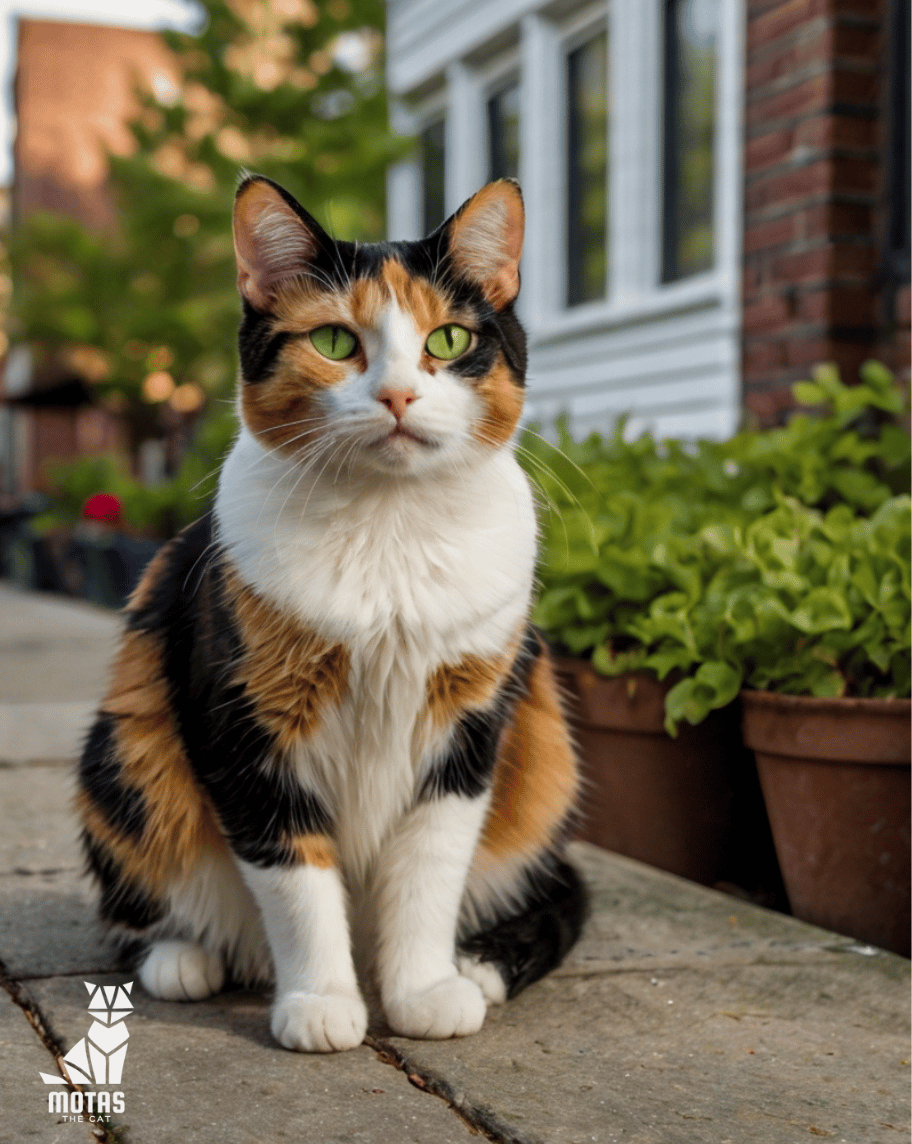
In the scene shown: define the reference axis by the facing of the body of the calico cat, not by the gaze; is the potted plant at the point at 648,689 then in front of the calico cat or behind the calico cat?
behind

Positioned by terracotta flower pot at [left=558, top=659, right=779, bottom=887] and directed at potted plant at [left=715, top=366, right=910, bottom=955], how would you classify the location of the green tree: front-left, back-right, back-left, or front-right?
back-left

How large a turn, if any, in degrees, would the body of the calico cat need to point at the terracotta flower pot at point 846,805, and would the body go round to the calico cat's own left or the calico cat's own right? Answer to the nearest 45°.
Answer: approximately 135° to the calico cat's own left

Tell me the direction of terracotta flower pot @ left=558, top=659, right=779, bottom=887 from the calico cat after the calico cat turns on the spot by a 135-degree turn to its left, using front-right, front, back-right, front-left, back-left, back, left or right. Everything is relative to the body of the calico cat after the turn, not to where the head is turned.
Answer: front

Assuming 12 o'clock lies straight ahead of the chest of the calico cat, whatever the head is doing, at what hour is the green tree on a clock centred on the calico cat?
The green tree is roughly at 6 o'clock from the calico cat.

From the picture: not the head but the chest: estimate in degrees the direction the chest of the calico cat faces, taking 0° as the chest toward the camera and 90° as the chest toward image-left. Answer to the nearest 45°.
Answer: approximately 0°

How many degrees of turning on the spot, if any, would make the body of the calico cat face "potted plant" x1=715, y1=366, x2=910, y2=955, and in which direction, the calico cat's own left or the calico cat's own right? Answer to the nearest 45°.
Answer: approximately 135° to the calico cat's own left
